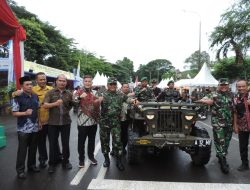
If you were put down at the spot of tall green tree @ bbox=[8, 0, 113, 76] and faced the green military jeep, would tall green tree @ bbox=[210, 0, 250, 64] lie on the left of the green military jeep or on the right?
left

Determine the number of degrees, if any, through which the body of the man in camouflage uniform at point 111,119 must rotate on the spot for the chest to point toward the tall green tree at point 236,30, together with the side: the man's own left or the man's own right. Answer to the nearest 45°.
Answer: approximately 135° to the man's own left

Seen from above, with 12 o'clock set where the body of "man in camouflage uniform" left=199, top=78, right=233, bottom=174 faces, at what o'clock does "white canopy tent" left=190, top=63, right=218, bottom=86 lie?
The white canopy tent is roughly at 6 o'clock from the man in camouflage uniform.

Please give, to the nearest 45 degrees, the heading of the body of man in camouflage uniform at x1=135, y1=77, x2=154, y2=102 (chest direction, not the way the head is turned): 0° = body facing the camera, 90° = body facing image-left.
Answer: approximately 0°

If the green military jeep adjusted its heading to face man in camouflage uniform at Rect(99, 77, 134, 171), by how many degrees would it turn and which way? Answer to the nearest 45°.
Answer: approximately 90° to its right

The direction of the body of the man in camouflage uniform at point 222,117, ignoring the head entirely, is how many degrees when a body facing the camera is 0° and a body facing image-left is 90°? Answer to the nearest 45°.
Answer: approximately 0°

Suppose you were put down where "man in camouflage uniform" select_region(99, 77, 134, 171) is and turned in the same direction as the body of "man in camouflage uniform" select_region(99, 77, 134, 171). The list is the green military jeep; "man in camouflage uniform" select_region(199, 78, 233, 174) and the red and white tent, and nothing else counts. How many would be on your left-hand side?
2
